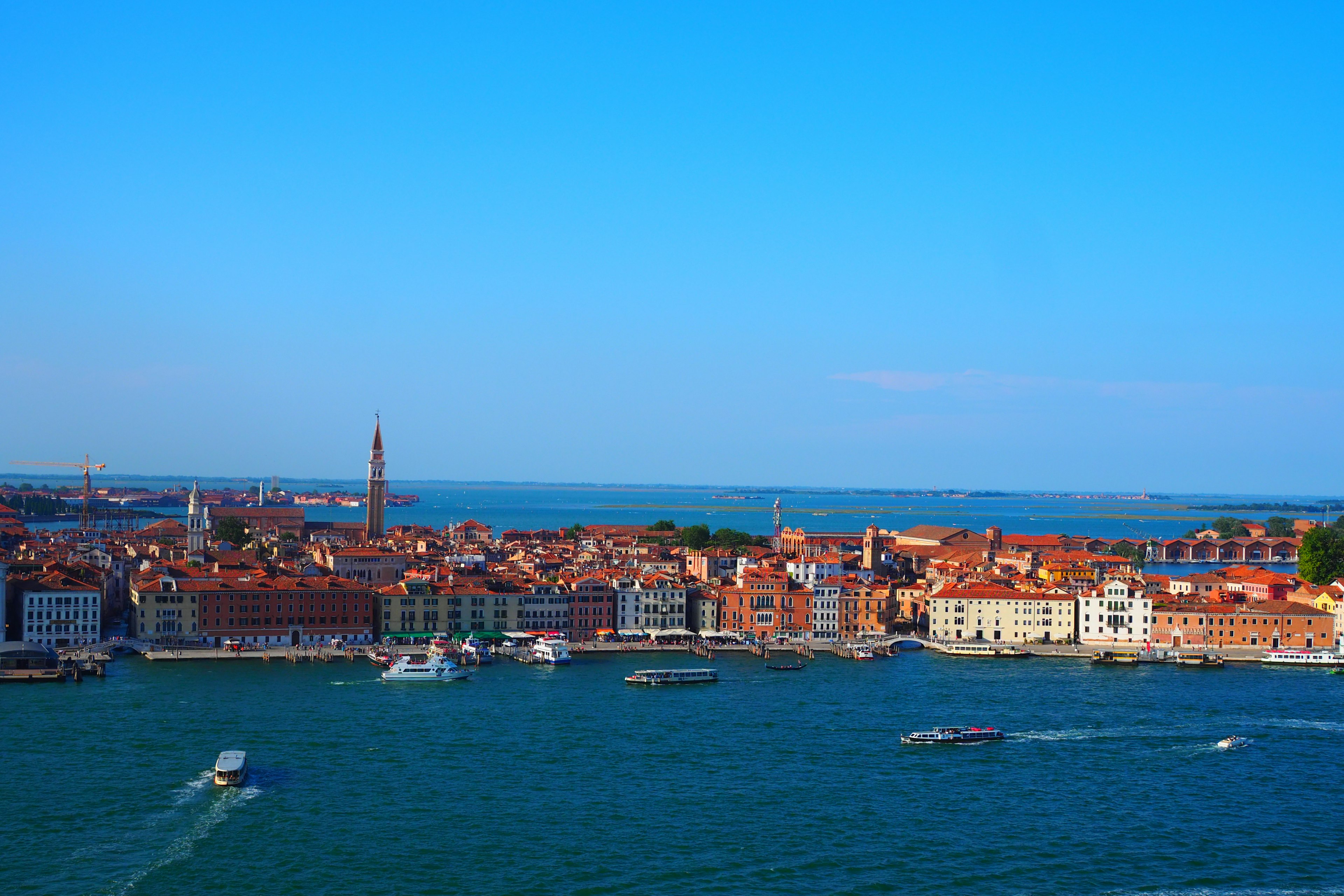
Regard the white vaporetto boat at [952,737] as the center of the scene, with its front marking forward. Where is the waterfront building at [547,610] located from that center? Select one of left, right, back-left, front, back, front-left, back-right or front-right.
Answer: front-right

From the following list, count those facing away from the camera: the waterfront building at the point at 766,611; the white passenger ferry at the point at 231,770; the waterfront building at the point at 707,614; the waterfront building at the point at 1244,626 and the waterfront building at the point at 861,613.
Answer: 1

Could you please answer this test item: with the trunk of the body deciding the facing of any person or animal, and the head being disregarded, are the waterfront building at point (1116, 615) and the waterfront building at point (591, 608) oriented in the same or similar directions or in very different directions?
same or similar directions

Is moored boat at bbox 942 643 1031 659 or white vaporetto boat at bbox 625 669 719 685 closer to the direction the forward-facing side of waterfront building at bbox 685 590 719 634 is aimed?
the white vaporetto boat

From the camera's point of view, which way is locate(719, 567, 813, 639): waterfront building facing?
toward the camera

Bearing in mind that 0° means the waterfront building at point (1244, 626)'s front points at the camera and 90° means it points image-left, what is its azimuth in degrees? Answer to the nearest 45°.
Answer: approximately 0°

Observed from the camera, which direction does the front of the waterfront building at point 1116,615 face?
facing the viewer

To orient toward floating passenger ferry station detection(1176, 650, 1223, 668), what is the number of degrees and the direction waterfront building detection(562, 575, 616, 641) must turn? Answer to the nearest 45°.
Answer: approximately 90° to its left

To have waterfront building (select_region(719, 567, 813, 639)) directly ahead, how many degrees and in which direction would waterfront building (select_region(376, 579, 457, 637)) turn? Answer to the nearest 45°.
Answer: approximately 90° to its left

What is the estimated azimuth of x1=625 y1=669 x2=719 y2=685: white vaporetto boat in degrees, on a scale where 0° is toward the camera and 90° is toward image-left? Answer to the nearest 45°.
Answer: approximately 90°

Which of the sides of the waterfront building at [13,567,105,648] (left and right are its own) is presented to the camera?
front

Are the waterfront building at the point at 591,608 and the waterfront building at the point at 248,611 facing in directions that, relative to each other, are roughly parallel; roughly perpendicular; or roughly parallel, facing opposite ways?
roughly parallel

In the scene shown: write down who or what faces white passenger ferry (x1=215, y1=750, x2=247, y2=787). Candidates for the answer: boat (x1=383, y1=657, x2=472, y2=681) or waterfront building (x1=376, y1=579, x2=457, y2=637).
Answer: the waterfront building

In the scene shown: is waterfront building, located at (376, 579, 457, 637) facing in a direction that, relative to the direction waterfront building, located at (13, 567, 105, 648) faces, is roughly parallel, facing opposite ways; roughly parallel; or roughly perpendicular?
roughly parallel

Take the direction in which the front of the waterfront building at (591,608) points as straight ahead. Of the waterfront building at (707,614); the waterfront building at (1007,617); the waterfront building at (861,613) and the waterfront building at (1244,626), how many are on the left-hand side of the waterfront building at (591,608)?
4

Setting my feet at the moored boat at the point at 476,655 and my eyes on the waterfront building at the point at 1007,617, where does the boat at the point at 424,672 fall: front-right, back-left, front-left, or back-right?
back-right

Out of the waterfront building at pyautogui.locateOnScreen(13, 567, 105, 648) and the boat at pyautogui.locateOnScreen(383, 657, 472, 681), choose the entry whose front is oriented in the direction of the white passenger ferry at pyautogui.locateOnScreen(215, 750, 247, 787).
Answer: the waterfront building

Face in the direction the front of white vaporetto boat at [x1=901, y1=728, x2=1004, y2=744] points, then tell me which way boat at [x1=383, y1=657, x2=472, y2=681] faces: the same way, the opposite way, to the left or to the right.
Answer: the opposite way

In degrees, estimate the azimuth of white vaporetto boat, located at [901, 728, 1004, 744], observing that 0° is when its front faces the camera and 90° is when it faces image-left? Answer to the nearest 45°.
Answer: approximately 90°
